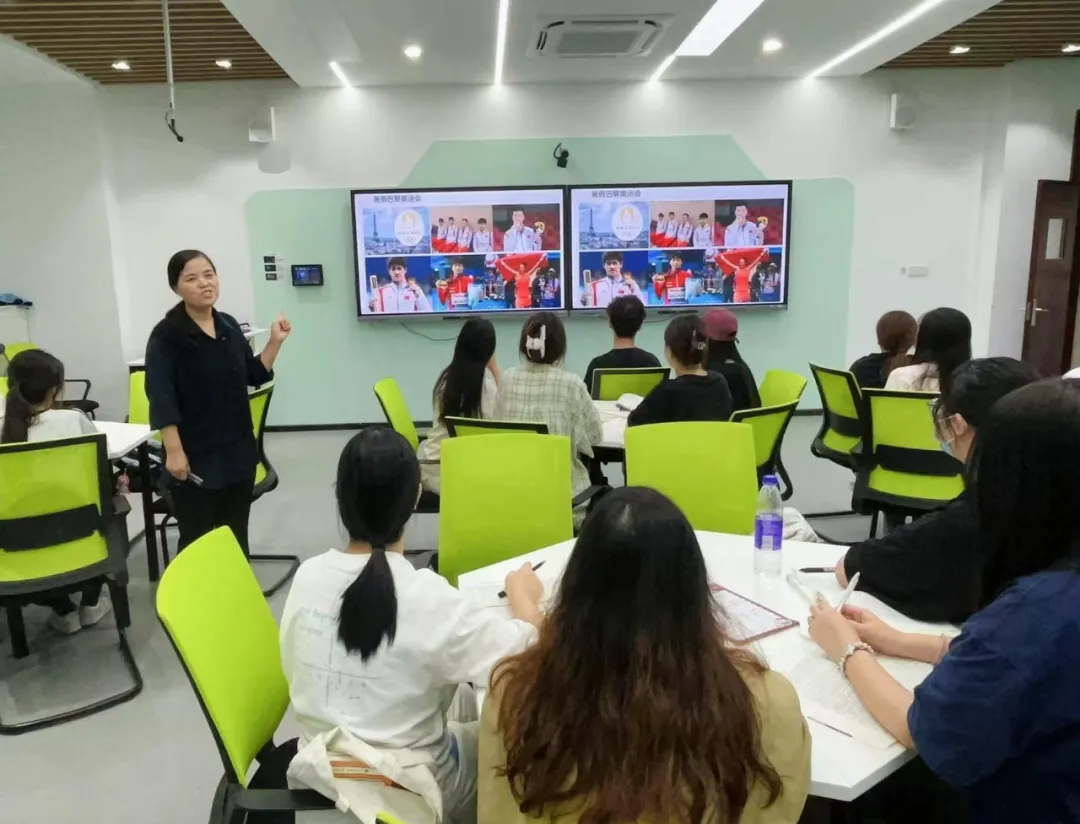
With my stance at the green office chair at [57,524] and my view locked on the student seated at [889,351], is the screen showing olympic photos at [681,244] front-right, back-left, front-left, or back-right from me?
front-left

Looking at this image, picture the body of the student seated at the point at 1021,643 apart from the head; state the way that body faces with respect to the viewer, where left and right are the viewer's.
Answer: facing away from the viewer and to the left of the viewer

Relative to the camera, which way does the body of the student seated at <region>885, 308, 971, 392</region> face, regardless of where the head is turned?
away from the camera

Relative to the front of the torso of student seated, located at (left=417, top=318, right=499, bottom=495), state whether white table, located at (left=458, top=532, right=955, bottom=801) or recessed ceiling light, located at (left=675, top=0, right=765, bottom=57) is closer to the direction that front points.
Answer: the recessed ceiling light

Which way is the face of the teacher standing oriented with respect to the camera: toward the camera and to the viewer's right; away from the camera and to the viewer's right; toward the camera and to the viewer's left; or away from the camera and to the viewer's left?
toward the camera and to the viewer's right

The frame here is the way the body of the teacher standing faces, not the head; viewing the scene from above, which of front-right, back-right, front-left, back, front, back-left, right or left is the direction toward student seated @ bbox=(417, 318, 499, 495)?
front-left

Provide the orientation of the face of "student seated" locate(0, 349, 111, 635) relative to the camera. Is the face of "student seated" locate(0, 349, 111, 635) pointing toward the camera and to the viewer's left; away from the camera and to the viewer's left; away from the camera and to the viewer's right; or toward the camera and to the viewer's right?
away from the camera and to the viewer's right

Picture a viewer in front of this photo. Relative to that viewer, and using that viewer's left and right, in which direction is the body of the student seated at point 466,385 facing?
facing away from the viewer and to the right of the viewer

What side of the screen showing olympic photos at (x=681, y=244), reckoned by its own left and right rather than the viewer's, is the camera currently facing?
front

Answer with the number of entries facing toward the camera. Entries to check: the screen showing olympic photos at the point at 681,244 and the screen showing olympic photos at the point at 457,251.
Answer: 2

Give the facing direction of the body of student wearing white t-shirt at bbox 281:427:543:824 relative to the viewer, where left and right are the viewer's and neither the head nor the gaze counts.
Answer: facing away from the viewer and to the right of the viewer

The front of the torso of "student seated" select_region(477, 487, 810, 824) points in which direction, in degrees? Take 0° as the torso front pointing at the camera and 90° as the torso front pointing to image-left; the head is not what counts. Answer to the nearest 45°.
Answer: approximately 180°

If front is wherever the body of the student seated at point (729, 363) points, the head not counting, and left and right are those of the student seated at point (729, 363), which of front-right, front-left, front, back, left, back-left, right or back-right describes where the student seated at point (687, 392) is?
back-left

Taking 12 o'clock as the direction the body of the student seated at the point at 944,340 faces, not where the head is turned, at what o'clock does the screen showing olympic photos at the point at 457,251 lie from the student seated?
The screen showing olympic photos is roughly at 10 o'clock from the student seated.

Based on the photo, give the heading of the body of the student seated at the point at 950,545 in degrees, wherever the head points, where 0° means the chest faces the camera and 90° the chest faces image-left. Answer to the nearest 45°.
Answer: approximately 90°

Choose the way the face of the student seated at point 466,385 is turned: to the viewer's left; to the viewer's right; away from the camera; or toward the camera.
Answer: away from the camera
